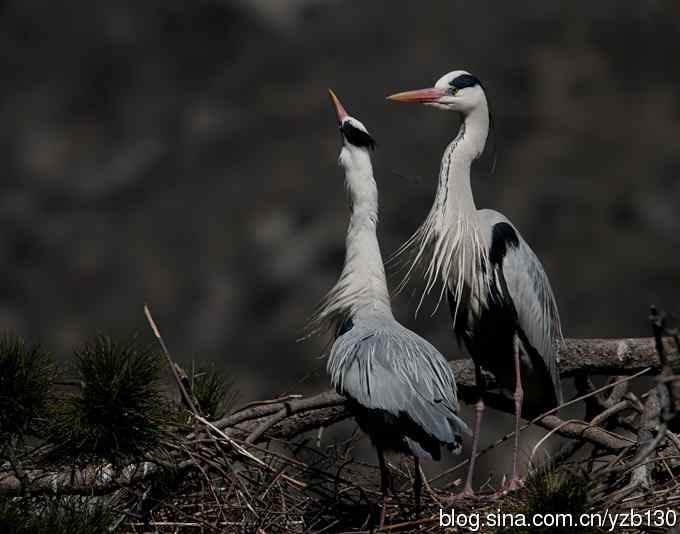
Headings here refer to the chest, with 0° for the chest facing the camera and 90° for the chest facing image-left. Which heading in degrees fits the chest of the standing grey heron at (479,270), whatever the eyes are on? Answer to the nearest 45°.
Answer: approximately 45°

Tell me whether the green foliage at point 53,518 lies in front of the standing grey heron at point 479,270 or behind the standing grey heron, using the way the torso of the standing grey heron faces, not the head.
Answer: in front

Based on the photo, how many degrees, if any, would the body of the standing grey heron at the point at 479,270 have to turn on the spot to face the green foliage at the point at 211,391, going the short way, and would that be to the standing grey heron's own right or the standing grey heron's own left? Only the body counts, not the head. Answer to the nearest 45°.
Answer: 0° — it already faces it

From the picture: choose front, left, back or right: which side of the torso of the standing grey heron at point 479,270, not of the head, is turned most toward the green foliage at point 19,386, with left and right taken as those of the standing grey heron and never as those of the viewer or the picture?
front
